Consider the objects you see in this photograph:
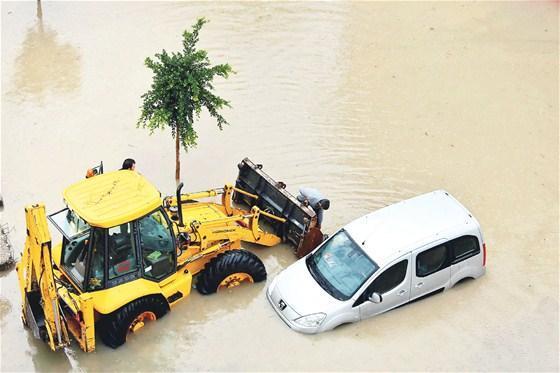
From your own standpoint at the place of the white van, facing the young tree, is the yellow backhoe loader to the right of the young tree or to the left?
left

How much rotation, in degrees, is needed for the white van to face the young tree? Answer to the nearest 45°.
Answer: approximately 90° to its right

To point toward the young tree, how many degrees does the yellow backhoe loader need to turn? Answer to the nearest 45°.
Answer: approximately 45° to its left

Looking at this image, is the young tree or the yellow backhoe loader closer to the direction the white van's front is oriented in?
the yellow backhoe loader

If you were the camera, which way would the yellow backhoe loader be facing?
facing away from the viewer and to the right of the viewer

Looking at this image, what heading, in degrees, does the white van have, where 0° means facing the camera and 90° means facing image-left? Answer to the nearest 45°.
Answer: approximately 45°

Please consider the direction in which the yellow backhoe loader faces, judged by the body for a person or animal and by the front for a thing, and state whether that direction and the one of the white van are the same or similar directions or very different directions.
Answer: very different directions
